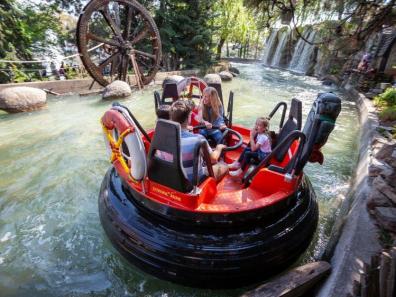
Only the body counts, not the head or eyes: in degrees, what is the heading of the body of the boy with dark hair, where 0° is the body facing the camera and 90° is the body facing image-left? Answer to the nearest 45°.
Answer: approximately 225°

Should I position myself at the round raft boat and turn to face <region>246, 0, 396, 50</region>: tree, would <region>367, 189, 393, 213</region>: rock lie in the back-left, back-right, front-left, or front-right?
front-right

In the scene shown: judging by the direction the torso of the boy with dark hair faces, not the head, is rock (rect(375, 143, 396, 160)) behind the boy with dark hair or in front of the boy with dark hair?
in front

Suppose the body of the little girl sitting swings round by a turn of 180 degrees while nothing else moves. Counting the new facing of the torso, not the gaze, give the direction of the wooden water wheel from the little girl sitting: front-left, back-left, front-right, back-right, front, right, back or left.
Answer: back-left

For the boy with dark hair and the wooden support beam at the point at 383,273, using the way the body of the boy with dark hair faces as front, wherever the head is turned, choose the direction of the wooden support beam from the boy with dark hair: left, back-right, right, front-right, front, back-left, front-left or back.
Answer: right

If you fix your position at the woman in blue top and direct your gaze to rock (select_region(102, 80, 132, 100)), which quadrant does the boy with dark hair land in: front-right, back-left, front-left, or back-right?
back-left

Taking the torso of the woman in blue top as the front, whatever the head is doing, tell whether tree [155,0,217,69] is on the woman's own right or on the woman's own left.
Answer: on the woman's own right

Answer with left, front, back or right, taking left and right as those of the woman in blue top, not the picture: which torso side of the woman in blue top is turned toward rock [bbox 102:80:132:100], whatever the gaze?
right

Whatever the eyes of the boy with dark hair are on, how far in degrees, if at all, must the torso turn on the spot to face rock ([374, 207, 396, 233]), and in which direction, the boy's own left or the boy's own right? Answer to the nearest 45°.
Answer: approximately 45° to the boy's own right

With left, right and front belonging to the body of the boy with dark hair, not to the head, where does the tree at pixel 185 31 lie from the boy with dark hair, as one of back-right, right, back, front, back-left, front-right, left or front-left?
front-left

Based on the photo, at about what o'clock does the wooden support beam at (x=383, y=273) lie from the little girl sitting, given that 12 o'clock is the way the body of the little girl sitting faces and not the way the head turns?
The wooden support beam is roughly at 8 o'clock from the little girl sitting.

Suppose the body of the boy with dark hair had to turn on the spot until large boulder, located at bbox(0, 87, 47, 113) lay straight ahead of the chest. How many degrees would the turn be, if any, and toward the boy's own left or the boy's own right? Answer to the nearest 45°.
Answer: approximately 90° to the boy's own left

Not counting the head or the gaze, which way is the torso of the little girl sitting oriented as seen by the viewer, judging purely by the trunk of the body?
to the viewer's left

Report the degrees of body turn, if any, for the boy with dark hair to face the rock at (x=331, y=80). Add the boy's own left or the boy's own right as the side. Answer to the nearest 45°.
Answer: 0° — they already face it

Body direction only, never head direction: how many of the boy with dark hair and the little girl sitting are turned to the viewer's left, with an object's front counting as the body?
1

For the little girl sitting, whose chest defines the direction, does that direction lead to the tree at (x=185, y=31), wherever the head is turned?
no

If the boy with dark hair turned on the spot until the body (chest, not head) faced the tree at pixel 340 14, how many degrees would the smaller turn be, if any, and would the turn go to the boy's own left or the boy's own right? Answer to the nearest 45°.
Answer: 0° — they already face it

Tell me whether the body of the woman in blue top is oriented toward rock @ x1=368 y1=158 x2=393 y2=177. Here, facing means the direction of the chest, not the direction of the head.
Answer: no

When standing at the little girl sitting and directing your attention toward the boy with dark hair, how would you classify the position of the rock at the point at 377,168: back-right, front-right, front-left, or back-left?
back-left
